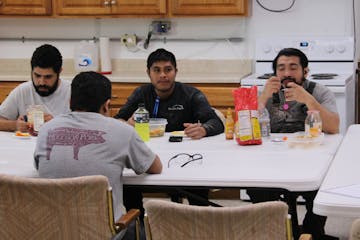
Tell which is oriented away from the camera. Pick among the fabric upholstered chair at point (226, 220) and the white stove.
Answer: the fabric upholstered chair

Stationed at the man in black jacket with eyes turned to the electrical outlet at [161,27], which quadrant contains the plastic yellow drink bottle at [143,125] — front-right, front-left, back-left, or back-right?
back-left

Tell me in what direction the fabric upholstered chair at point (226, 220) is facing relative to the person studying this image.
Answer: facing away from the viewer

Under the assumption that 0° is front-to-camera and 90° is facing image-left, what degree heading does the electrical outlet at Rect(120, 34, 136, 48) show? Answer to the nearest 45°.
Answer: approximately 0°

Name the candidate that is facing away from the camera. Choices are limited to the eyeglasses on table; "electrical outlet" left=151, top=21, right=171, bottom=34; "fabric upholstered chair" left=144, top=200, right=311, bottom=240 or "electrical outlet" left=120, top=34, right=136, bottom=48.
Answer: the fabric upholstered chair

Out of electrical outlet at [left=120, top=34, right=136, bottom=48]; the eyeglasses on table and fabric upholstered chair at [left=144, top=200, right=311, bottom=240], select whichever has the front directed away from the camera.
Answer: the fabric upholstered chair

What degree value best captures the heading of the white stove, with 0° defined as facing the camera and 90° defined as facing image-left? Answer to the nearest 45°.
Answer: approximately 0°

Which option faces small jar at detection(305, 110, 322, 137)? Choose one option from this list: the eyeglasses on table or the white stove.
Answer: the white stove
